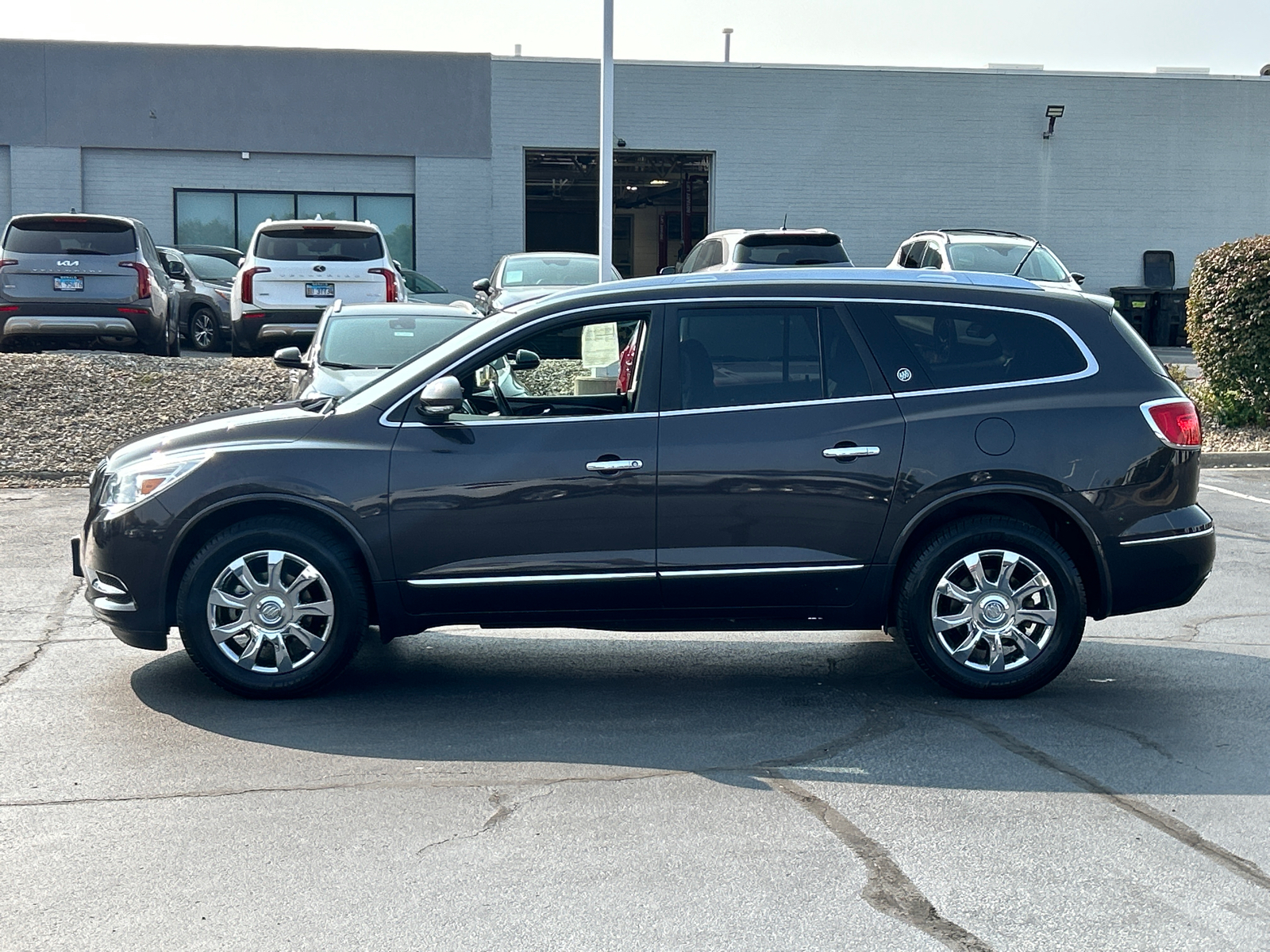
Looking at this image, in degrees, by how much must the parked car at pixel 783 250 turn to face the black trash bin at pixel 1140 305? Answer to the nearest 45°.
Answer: approximately 90° to its right

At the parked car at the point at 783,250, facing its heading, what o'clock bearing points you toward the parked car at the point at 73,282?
the parked car at the point at 73,282 is roughly at 10 o'clock from the parked car at the point at 783,250.

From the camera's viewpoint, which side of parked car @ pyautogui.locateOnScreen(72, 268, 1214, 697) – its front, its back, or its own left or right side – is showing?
left

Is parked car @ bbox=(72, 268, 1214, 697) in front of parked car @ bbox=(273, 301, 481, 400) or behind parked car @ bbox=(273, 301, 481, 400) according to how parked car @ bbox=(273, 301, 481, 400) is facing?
in front

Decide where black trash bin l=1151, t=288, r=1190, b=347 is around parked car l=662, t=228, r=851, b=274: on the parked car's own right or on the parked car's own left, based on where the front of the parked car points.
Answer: on the parked car's own right

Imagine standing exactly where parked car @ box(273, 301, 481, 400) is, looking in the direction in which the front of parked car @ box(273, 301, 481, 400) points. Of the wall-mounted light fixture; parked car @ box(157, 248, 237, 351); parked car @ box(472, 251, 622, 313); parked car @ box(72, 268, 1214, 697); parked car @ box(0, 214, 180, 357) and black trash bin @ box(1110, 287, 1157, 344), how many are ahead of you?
1

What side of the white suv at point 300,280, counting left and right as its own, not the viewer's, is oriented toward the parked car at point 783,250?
right

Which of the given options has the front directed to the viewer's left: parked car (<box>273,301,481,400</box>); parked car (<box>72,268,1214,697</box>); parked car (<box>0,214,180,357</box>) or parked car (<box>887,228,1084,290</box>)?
parked car (<box>72,268,1214,697</box>)

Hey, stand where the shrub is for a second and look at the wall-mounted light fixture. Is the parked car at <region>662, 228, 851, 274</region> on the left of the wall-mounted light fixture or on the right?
left

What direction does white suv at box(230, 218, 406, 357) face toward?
away from the camera

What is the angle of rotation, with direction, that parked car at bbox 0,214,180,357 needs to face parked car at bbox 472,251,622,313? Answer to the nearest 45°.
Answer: approximately 90° to its right

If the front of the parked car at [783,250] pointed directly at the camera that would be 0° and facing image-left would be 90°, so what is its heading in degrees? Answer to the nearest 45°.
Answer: approximately 135°

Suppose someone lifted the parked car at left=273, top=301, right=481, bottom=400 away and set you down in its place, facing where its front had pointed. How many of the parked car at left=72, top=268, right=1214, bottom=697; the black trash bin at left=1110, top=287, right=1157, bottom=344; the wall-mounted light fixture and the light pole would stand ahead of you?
1

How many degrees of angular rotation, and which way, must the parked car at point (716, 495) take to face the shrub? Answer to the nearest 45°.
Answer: approximately 135° to its right

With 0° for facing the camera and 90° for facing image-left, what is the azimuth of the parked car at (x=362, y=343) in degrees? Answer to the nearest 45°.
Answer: approximately 0°

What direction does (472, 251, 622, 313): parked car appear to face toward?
toward the camera

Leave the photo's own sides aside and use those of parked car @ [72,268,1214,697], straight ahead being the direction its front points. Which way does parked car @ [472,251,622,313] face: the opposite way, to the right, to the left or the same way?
to the left
